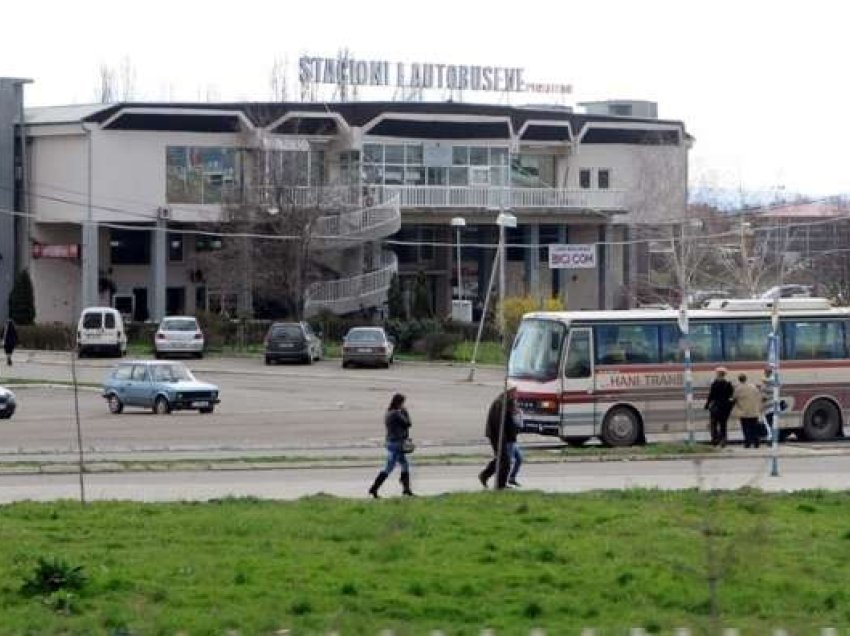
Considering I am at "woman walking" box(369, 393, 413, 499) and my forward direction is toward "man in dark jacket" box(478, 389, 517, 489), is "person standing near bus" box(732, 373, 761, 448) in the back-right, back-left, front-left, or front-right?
front-left

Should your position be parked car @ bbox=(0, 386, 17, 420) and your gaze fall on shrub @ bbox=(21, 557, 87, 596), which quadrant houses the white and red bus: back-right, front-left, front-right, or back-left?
front-left

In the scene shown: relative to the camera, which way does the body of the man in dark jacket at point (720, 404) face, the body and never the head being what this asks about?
away from the camera

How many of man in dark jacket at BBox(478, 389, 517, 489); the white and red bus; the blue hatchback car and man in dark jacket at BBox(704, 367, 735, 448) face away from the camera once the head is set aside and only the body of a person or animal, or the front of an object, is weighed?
1

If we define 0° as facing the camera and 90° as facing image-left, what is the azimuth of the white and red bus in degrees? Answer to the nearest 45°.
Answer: approximately 45°

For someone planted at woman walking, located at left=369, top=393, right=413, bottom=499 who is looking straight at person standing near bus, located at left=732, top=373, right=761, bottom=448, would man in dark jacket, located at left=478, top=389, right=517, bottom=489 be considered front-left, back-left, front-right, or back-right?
front-right

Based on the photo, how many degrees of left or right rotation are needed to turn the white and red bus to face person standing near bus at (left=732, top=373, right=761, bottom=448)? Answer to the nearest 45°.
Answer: approximately 90° to its left
